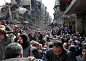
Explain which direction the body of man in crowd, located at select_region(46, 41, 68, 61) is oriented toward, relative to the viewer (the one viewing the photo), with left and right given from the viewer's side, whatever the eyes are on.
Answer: facing the viewer
